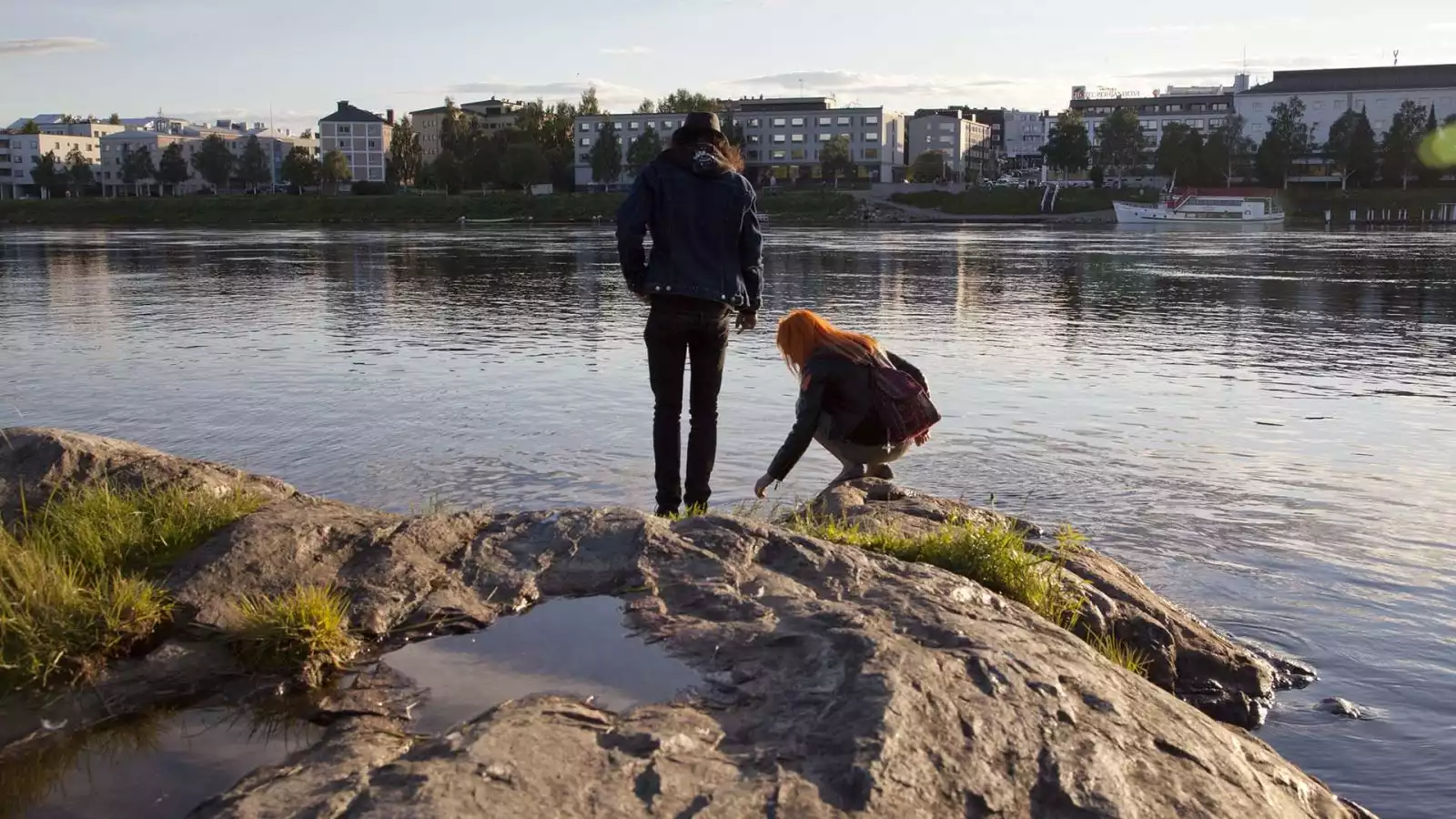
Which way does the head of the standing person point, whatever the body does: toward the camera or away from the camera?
away from the camera

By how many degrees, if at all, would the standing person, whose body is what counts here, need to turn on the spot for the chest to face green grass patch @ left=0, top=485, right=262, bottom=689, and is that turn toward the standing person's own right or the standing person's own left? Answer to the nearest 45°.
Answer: approximately 135° to the standing person's own left

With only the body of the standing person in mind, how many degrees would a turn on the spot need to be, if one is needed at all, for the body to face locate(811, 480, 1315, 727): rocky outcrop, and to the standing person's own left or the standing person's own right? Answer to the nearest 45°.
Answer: approximately 135° to the standing person's own right

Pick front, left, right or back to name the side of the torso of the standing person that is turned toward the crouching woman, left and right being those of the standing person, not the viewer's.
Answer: right

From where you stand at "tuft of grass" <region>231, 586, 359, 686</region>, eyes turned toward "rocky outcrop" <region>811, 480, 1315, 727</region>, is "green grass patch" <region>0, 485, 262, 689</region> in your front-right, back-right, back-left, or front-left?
back-left

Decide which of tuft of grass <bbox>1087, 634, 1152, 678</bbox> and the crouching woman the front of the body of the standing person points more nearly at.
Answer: the crouching woman

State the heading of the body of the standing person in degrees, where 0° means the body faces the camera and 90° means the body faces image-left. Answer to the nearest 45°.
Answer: approximately 180°

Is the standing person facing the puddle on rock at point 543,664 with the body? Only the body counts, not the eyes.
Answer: no

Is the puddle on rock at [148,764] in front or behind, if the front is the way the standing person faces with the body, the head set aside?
behind
